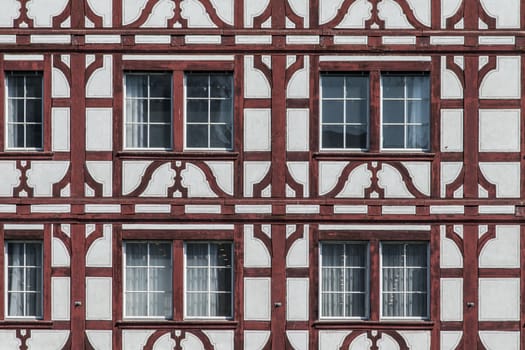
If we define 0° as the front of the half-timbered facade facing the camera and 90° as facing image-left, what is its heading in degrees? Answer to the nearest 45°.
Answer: approximately 0°
